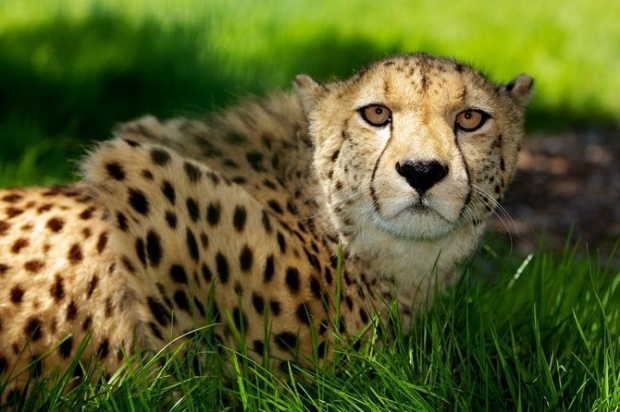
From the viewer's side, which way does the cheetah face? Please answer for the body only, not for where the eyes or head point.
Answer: to the viewer's right
